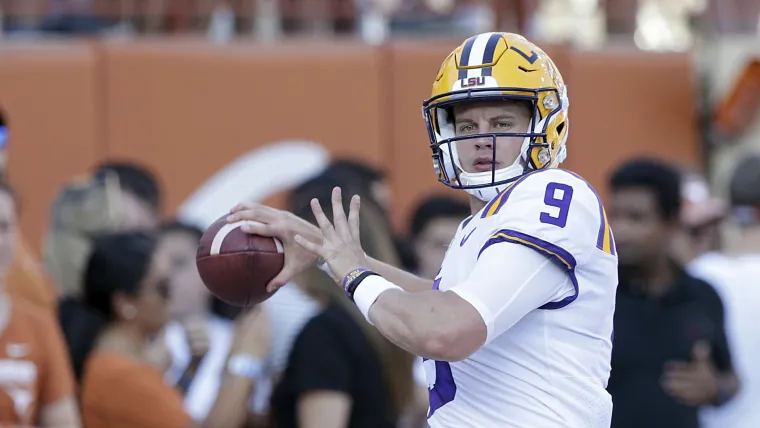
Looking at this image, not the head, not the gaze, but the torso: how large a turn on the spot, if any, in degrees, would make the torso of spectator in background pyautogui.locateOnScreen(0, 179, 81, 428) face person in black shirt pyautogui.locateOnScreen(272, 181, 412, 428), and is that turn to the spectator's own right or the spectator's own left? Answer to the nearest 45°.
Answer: approximately 45° to the spectator's own left

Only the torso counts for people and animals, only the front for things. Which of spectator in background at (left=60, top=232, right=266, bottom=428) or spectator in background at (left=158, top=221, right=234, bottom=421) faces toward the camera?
spectator in background at (left=158, top=221, right=234, bottom=421)

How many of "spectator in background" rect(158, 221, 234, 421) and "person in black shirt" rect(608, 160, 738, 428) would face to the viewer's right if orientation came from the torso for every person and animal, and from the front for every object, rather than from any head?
0

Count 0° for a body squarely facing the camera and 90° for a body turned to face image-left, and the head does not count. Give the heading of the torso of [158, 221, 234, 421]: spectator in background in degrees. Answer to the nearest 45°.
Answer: approximately 0°

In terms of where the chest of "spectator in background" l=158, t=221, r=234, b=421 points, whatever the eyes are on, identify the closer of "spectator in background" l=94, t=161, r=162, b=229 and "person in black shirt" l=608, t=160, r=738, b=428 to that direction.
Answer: the person in black shirt

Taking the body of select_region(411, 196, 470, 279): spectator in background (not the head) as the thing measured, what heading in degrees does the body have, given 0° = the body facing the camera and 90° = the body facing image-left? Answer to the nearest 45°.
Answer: approximately 315°

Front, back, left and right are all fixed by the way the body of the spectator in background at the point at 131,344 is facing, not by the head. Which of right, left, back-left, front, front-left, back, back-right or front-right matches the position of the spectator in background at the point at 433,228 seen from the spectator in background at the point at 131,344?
front-left

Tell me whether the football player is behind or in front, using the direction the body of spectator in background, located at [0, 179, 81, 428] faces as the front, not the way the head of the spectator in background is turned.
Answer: in front

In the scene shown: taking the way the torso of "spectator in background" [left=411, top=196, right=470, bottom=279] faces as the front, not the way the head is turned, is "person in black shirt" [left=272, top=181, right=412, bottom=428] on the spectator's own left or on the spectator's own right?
on the spectator's own right

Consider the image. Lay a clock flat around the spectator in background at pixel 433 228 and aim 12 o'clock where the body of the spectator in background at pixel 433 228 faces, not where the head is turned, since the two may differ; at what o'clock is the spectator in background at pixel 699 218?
the spectator in background at pixel 699 218 is roughly at 10 o'clock from the spectator in background at pixel 433 228.

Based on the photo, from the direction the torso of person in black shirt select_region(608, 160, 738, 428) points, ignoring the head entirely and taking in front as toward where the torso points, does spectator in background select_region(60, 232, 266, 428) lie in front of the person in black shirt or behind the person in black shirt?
in front

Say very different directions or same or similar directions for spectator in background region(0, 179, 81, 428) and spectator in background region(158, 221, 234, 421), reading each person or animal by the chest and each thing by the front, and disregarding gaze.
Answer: same or similar directions

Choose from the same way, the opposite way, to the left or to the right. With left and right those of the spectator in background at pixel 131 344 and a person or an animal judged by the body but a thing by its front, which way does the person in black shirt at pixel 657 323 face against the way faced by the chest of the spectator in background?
to the right

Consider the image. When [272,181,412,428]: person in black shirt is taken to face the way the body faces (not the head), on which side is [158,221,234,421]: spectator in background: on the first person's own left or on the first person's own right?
on the first person's own right

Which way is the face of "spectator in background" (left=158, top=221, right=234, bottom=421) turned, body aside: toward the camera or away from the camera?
toward the camera
